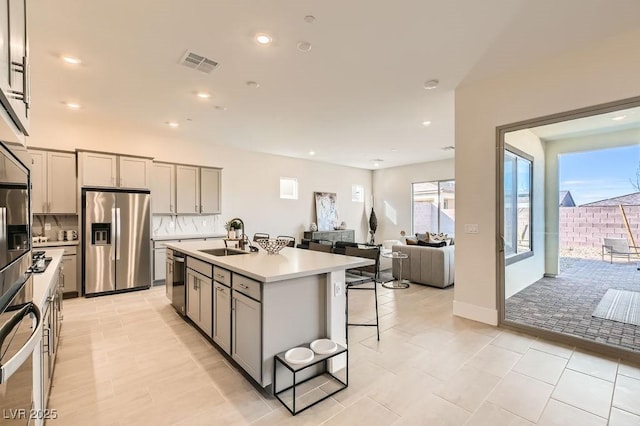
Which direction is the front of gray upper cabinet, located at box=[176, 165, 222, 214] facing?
toward the camera

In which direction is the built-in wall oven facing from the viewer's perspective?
to the viewer's right

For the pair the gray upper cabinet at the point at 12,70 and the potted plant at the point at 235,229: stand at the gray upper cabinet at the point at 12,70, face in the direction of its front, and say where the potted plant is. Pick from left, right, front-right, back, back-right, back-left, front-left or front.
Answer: front-left

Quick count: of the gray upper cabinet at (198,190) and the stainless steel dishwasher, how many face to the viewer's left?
1

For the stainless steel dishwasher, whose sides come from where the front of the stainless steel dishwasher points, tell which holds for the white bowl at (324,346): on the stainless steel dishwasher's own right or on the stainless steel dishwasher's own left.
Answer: on the stainless steel dishwasher's own left

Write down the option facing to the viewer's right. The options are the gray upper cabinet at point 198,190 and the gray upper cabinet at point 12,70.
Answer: the gray upper cabinet at point 12,70

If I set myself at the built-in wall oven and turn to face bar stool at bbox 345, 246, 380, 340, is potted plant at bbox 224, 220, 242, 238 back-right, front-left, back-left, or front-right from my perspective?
front-left

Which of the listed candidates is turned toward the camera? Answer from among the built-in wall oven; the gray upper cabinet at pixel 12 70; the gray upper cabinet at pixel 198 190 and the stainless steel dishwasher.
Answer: the gray upper cabinet at pixel 198 190

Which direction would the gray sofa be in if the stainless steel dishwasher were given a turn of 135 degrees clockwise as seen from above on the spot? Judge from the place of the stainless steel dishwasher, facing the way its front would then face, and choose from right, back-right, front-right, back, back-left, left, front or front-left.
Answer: front-right

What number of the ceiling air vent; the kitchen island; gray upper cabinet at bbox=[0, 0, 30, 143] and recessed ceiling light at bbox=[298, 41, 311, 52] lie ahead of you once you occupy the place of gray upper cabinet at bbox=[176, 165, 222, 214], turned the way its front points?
4

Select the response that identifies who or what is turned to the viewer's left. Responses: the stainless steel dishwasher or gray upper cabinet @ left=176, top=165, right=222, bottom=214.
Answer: the stainless steel dishwasher

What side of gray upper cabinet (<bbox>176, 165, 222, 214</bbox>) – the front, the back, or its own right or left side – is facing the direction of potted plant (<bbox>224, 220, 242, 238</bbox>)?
front

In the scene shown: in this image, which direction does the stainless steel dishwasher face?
to the viewer's left

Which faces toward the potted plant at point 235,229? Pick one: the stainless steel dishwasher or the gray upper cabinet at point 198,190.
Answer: the gray upper cabinet

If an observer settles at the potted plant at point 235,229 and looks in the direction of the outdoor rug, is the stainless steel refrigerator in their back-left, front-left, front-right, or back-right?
back-left

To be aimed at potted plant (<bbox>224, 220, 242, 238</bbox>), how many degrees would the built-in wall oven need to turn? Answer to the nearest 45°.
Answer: approximately 45° to its left

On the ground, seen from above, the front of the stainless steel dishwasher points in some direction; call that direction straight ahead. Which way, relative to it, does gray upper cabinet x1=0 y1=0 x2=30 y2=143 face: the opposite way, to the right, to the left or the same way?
the opposite way

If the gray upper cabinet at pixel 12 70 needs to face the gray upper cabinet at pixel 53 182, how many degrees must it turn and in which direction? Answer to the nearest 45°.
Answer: approximately 90° to its left

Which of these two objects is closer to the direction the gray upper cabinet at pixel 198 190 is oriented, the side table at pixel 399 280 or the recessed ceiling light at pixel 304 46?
the recessed ceiling light
